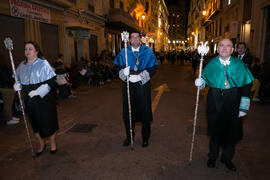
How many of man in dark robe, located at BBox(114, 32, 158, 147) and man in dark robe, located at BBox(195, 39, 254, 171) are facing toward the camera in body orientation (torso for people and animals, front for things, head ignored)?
2

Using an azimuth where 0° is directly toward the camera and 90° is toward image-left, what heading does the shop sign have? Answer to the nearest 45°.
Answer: approximately 315°

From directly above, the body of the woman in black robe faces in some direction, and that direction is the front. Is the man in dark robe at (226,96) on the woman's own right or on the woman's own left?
on the woman's own left

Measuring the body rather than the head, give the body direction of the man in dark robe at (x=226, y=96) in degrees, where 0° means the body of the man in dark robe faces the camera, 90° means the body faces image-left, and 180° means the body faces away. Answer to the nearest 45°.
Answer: approximately 0°

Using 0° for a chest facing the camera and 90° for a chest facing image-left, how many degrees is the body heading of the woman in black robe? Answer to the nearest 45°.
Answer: approximately 45°

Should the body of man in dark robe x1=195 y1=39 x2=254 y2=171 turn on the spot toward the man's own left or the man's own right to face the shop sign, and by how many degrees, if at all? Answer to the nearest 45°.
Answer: approximately 135° to the man's own right

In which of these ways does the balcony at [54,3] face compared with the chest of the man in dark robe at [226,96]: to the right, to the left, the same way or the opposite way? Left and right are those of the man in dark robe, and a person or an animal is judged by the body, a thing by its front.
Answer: to the left

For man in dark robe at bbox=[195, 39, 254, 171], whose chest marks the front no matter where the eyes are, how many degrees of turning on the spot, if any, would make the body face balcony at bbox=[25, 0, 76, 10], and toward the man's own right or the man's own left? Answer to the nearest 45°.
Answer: approximately 135° to the man's own right

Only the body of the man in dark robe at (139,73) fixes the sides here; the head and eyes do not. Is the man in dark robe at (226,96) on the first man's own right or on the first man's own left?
on the first man's own left
